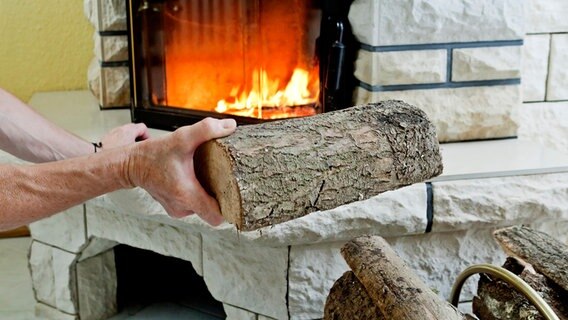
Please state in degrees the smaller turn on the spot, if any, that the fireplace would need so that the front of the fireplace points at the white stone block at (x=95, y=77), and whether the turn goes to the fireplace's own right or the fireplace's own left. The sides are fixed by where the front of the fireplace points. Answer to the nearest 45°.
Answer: approximately 135° to the fireplace's own right

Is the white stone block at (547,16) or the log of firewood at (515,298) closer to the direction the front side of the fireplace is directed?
the log of firewood

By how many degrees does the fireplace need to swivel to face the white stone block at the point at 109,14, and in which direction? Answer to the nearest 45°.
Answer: approximately 135° to its right

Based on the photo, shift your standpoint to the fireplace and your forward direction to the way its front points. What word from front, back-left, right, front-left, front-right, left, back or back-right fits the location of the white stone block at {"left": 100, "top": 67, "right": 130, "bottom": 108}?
back-right

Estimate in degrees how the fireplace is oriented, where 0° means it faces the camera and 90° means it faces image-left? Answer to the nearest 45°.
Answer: approximately 0°

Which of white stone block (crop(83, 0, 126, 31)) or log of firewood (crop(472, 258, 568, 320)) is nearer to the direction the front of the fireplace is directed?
the log of firewood

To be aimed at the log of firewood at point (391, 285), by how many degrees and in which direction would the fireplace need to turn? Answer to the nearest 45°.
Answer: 0° — it already faces it

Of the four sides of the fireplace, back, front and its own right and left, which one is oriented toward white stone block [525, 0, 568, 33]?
left

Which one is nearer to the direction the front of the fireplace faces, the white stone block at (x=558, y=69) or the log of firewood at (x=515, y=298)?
the log of firewood

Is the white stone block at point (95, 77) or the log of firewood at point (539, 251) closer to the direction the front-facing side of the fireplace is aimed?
the log of firewood

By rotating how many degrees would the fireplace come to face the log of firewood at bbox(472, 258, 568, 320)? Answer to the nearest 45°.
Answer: approximately 45° to its left
